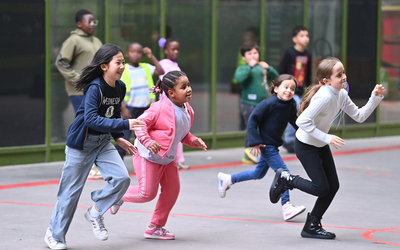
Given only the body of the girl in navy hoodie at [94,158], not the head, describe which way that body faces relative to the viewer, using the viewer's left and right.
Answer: facing the viewer and to the right of the viewer

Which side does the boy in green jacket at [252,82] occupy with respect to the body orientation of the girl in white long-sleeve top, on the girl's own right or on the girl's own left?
on the girl's own left

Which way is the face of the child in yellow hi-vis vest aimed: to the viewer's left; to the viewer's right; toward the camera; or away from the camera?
toward the camera

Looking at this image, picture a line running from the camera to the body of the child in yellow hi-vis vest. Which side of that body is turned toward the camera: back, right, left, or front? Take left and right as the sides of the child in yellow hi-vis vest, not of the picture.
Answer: front

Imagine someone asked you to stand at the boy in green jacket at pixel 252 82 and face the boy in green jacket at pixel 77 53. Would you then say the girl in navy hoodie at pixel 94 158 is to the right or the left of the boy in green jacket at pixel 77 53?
left

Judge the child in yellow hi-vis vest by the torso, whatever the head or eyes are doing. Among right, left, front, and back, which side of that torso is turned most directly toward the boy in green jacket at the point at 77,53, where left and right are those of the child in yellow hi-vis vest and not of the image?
right

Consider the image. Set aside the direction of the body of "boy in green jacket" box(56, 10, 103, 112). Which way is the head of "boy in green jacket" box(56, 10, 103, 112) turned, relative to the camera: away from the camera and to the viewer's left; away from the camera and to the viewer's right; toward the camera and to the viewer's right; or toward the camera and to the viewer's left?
toward the camera and to the viewer's right

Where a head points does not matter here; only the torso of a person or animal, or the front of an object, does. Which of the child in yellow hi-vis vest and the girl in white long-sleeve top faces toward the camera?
the child in yellow hi-vis vest

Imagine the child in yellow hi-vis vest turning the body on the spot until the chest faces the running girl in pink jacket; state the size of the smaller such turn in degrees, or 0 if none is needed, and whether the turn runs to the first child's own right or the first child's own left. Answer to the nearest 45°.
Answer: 0° — they already face them

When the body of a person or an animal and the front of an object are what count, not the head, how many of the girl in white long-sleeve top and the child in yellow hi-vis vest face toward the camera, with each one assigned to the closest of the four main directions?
1

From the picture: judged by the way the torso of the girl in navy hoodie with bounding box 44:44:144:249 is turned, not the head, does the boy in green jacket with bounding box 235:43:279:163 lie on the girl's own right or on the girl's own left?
on the girl's own left

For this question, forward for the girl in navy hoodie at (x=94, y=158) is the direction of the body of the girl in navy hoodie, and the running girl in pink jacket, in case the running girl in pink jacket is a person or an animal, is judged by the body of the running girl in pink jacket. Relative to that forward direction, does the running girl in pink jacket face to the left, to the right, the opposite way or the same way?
the same way
